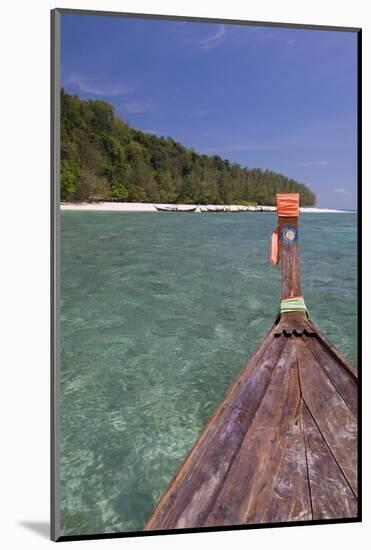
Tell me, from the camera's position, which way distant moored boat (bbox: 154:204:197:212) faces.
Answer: facing to the left of the viewer
